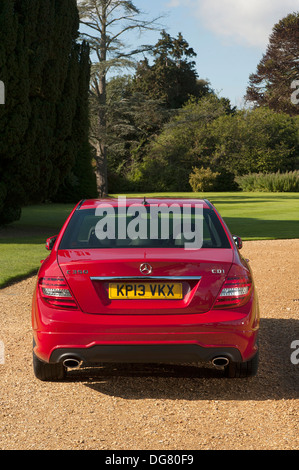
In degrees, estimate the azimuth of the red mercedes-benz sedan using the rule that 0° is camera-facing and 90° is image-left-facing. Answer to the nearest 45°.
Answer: approximately 180°
